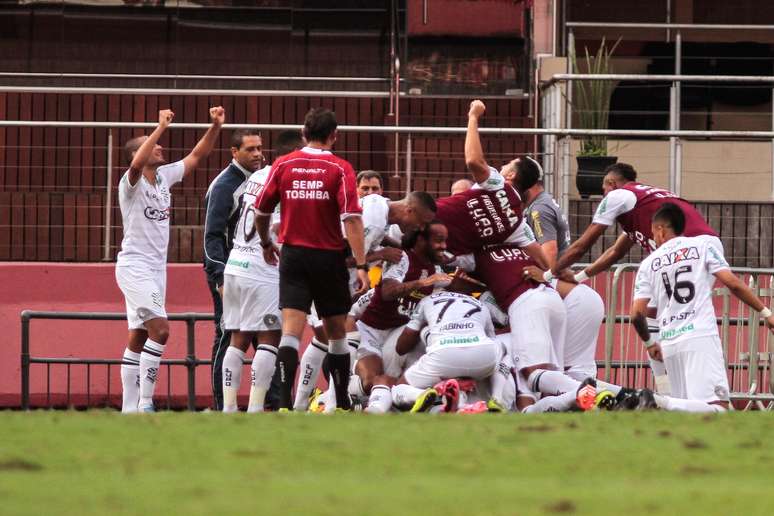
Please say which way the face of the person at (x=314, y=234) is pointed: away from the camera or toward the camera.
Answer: away from the camera

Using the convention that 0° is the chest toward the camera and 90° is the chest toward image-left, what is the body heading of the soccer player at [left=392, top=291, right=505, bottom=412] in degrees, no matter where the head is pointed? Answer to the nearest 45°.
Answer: approximately 180°

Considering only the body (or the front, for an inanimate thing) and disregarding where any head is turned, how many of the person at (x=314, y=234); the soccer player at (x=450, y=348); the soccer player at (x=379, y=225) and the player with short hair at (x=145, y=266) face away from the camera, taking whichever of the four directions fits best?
2

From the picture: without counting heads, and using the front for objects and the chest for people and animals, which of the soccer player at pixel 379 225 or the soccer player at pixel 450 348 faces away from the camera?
the soccer player at pixel 450 348

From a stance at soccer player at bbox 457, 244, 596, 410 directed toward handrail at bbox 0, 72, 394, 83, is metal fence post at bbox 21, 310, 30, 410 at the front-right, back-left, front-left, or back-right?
front-left

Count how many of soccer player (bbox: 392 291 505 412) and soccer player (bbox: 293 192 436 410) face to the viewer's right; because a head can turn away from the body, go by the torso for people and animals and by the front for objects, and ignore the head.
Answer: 1

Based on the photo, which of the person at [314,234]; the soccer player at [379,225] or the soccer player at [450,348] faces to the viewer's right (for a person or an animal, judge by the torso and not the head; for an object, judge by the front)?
the soccer player at [379,225]

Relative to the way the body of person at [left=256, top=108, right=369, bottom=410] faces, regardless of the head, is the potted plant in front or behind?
in front

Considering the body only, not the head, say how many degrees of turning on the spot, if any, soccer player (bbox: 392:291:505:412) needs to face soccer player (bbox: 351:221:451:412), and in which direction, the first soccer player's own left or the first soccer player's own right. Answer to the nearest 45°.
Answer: approximately 45° to the first soccer player's own left

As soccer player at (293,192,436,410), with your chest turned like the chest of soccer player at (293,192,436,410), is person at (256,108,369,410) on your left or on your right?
on your right

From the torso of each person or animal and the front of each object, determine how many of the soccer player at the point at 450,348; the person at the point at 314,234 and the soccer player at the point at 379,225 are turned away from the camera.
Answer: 2

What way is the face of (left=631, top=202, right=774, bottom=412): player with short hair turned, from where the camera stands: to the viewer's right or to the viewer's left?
to the viewer's left

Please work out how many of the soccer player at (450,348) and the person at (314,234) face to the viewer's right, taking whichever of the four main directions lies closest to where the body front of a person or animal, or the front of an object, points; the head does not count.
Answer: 0

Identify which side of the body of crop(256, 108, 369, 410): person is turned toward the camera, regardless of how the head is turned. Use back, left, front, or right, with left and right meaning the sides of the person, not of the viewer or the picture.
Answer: back

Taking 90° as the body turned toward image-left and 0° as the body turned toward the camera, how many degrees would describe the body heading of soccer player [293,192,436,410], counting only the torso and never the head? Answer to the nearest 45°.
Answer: approximately 270°

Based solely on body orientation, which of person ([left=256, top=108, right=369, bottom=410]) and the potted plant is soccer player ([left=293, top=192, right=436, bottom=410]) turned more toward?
the potted plant
